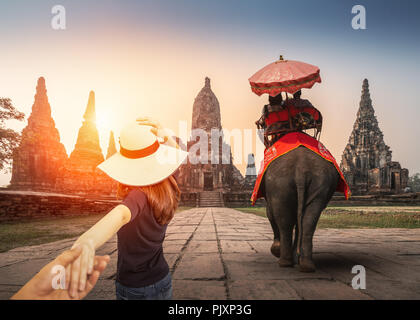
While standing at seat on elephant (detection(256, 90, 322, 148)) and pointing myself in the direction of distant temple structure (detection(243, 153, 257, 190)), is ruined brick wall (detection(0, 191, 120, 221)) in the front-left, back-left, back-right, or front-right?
front-left

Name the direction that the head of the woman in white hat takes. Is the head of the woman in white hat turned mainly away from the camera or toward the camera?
away from the camera

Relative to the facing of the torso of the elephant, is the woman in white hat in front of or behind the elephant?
behind

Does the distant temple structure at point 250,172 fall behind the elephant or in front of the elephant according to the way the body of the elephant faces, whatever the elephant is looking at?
in front

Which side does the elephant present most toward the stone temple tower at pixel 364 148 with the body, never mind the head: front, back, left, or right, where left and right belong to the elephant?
front

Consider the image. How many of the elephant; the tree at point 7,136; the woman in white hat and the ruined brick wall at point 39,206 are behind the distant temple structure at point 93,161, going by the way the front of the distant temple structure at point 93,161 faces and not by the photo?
0

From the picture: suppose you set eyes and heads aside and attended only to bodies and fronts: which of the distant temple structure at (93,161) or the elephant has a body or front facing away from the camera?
the elephant

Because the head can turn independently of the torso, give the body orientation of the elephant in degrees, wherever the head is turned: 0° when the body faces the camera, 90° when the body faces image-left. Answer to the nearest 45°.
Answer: approximately 180°
